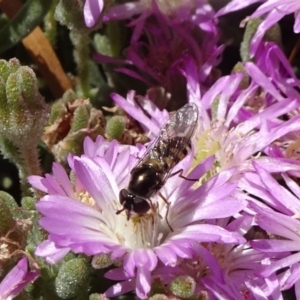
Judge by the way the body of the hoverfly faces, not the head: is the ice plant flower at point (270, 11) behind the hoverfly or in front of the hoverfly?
behind

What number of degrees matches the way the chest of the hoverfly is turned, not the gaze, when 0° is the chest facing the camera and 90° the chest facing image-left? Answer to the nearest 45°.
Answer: approximately 45°
